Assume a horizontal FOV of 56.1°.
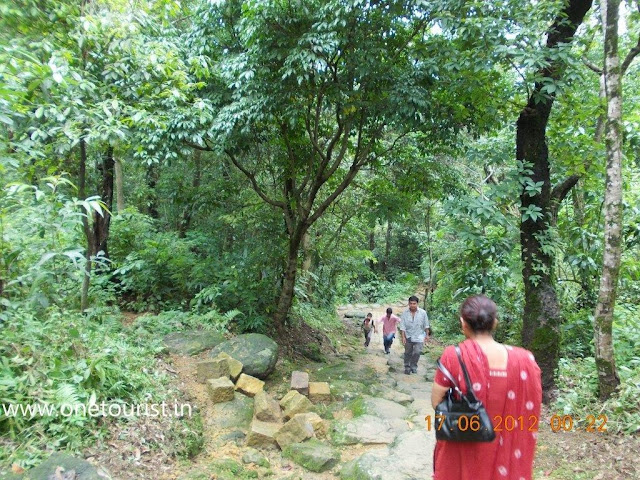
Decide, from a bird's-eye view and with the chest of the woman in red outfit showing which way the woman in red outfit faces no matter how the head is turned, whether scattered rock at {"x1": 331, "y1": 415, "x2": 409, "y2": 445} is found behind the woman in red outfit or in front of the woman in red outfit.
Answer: in front

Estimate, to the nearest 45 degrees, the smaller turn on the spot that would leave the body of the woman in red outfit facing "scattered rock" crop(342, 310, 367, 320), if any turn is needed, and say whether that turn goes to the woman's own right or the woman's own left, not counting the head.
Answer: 0° — they already face it

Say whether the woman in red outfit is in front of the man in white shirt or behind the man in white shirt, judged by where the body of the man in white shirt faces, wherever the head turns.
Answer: in front

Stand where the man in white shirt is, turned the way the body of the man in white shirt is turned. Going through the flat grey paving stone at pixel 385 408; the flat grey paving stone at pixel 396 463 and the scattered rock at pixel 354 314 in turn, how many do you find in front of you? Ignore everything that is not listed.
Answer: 2

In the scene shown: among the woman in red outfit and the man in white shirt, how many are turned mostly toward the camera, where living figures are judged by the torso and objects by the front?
1

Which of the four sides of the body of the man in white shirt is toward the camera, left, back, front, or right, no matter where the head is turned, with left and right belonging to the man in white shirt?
front

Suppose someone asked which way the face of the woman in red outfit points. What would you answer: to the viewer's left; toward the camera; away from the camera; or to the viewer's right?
away from the camera

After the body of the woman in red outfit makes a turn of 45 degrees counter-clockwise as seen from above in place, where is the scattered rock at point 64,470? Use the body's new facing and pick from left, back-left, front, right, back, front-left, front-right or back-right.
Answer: front-left

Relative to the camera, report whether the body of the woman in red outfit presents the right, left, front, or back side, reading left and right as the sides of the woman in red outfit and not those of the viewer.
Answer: back

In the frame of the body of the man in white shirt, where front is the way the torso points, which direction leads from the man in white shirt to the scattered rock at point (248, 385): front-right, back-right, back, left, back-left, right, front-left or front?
front-right

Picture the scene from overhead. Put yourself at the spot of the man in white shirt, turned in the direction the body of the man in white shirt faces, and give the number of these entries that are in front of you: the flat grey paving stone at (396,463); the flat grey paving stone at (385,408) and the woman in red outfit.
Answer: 3

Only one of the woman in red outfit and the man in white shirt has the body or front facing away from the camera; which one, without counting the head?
the woman in red outfit

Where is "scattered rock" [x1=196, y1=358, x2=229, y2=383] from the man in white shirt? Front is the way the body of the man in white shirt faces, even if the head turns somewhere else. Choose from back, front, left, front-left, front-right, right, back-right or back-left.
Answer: front-right

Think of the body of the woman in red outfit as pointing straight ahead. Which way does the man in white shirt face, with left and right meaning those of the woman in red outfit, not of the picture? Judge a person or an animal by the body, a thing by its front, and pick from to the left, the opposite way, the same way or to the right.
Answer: the opposite way
